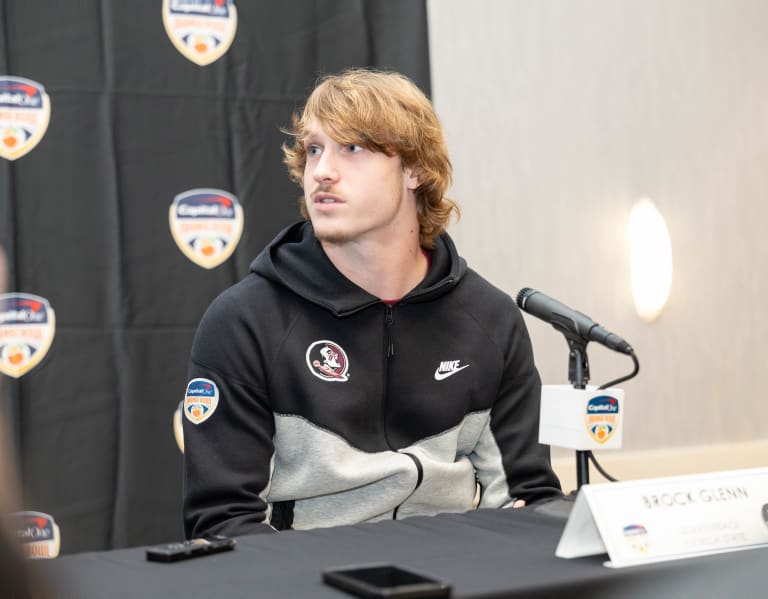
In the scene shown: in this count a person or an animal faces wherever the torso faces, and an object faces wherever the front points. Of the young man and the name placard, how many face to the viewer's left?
0

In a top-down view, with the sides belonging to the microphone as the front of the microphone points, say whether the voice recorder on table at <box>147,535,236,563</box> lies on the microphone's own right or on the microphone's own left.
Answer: on the microphone's own left

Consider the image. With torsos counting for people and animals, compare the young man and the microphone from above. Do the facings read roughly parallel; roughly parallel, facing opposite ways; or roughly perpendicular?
roughly perpendicular

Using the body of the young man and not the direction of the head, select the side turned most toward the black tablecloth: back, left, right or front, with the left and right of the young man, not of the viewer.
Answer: front

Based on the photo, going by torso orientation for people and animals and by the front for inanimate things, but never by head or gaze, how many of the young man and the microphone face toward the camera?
1

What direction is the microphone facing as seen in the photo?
to the viewer's left

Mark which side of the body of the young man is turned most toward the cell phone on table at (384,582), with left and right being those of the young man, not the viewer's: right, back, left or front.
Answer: front

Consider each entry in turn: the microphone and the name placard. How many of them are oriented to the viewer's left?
1

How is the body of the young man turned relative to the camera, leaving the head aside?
toward the camera
